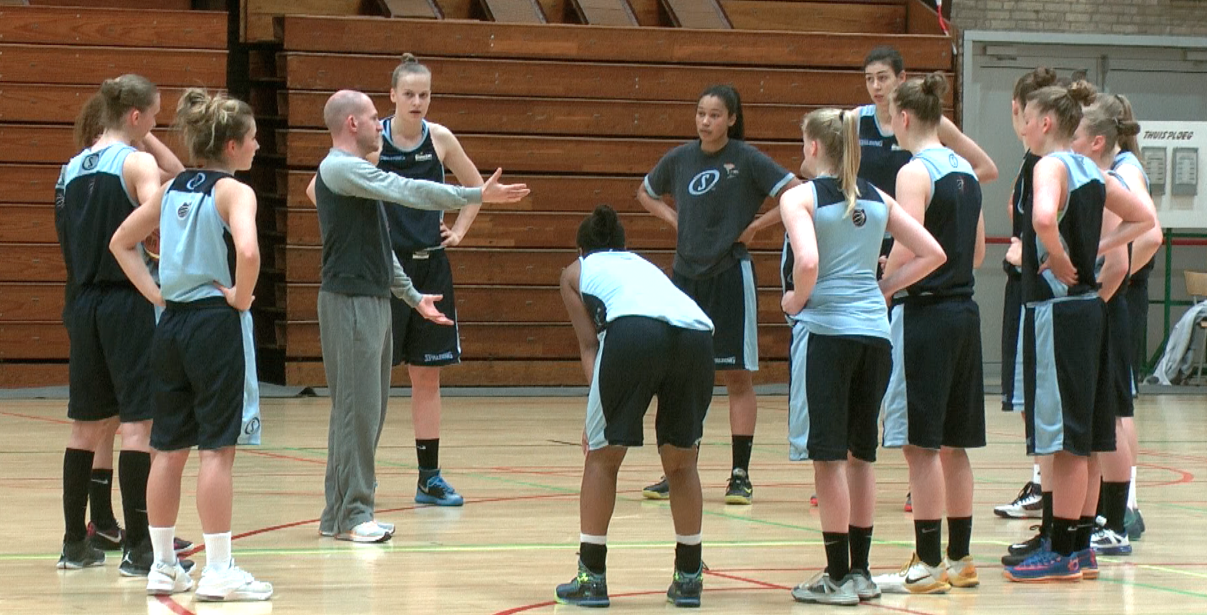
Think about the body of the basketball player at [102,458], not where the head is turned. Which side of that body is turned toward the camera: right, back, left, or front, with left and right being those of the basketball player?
right

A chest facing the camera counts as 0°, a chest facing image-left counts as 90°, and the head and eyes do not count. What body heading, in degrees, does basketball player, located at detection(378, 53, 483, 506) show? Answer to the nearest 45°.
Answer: approximately 0°

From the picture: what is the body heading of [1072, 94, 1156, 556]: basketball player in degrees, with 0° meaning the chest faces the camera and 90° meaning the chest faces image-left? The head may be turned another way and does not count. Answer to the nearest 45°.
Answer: approximately 90°

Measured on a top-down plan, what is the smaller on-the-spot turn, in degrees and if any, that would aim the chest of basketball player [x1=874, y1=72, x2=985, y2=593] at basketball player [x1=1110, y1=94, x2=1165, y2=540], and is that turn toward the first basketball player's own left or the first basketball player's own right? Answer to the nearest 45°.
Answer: approximately 90° to the first basketball player's own right

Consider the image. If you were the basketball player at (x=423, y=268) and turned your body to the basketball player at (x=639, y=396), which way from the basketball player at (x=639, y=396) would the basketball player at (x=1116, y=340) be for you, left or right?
left

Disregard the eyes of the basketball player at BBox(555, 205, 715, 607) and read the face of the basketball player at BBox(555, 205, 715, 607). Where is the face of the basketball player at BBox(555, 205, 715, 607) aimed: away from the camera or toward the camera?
away from the camera

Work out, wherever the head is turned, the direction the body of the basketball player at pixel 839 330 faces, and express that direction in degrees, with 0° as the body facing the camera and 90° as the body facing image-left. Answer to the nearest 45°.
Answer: approximately 135°

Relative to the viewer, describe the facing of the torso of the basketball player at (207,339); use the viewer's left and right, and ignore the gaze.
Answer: facing away from the viewer and to the right of the viewer

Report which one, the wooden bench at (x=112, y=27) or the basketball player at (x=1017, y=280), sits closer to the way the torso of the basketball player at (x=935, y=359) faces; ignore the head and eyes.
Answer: the wooden bench

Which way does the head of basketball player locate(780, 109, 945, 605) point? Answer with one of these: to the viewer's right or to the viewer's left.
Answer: to the viewer's left

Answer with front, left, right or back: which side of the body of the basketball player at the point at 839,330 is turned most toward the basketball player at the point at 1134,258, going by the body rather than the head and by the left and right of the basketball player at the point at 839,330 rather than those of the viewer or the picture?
right
